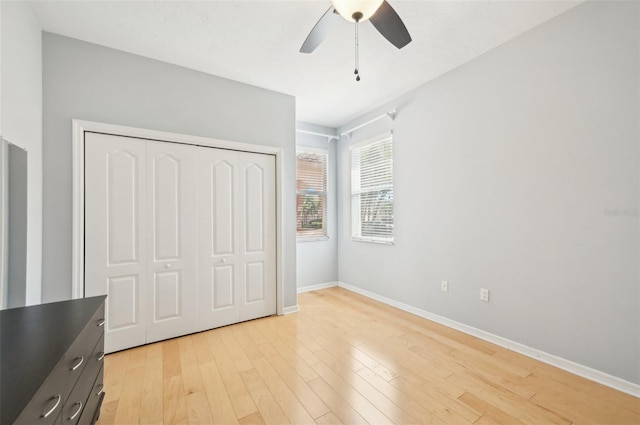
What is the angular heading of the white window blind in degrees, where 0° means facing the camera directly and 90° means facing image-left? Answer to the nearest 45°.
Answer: approximately 45°

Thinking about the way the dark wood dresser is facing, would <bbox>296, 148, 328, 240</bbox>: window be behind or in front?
in front

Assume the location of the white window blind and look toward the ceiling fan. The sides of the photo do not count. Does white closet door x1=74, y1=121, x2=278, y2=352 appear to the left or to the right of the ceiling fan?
right

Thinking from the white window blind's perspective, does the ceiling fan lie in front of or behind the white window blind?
in front

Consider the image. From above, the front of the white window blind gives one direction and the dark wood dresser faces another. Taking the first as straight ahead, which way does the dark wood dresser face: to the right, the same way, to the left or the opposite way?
the opposite way

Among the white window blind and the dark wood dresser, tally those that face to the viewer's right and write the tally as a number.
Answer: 1

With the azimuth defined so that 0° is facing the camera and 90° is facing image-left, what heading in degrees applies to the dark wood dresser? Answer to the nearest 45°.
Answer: approximately 270°

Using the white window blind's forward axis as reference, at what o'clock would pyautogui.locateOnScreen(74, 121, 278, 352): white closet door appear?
The white closet door is roughly at 12 o'clock from the white window blind.

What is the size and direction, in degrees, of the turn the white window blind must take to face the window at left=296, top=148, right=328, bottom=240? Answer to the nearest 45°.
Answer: approximately 45° to its right
